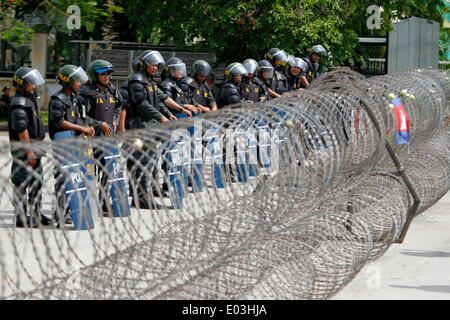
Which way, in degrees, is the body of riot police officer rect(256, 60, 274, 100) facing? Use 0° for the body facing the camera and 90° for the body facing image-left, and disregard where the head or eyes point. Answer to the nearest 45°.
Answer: approximately 315°

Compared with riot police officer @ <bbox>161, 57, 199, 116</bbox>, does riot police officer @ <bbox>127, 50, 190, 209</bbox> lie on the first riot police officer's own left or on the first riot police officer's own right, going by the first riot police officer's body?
on the first riot police officer's own right

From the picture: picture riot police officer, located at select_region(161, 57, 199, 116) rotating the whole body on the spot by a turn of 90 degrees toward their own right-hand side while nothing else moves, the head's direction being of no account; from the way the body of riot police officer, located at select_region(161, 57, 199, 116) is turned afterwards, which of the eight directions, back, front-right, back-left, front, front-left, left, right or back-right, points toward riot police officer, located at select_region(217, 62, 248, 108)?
back

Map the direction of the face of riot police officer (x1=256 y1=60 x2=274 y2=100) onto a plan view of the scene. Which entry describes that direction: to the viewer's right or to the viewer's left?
to the viewer's right

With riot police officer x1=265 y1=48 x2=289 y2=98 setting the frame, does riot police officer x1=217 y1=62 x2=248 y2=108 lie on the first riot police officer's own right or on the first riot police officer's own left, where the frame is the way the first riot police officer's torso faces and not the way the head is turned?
on the first riot police officer's own right

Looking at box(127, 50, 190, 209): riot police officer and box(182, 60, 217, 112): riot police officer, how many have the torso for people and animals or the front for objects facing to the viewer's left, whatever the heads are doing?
0

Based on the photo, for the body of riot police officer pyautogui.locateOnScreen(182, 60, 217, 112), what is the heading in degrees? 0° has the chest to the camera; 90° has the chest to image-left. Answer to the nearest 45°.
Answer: approximately 315°

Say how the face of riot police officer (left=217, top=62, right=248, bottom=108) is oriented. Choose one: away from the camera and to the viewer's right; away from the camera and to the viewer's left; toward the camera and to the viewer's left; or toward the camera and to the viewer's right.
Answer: toward the camera and to the viewer's right

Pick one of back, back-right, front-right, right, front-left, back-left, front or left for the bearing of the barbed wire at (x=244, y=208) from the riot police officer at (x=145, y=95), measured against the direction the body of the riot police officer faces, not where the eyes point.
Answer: front-right

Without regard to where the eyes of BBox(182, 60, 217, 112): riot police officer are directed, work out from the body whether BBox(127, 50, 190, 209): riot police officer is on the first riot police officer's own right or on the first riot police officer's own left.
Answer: on the first riot police officer's own right
